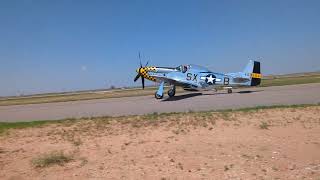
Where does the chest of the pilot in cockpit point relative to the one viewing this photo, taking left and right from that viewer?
facing to the left of the viewer

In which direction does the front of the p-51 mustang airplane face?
to the viewer's left
